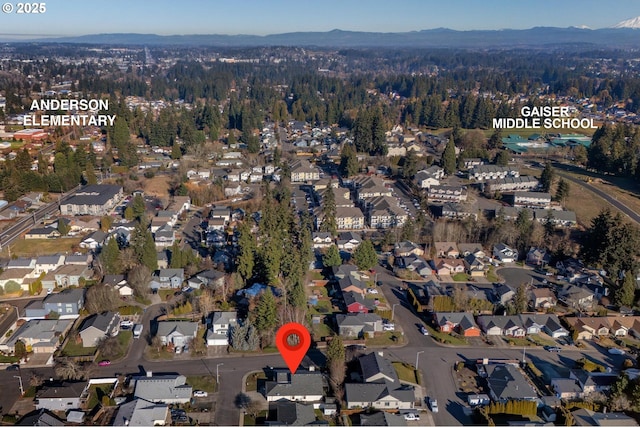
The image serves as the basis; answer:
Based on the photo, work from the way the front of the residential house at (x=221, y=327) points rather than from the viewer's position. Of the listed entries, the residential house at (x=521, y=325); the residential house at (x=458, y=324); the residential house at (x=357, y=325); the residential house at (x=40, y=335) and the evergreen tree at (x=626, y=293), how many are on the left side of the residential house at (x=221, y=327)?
4

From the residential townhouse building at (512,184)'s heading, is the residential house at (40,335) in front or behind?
in front

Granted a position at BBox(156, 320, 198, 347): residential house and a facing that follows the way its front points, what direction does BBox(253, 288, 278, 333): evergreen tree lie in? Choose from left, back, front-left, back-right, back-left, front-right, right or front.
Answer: left

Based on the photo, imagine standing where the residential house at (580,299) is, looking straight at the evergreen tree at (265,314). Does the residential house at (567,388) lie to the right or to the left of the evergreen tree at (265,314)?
left

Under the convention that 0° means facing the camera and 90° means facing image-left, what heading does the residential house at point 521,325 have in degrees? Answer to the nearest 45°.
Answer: approximately 0°

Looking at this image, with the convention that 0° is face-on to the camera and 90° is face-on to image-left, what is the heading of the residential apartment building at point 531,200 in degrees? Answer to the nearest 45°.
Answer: approximately 0°

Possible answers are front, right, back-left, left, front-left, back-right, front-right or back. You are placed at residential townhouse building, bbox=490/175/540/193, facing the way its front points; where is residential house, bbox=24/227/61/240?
front-right

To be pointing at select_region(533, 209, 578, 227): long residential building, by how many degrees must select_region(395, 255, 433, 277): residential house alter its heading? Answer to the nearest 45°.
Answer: approximately 180°

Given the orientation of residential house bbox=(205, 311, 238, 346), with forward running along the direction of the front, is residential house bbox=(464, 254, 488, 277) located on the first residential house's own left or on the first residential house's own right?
on the first residential house's own left
